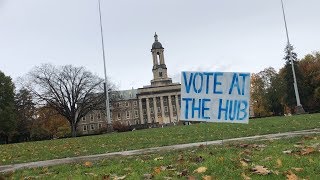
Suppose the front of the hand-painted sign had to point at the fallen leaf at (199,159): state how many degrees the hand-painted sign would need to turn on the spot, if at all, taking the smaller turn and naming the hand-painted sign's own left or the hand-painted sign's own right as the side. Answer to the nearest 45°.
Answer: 0° — it already faces it

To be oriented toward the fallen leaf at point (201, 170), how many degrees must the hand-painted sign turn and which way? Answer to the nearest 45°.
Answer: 0° — it already faces it

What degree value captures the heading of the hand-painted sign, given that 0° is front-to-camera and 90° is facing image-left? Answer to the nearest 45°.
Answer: approximately 0°

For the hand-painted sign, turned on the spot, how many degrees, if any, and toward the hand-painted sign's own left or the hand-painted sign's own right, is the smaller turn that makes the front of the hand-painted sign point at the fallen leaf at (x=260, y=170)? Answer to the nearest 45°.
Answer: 0° — it already faces it

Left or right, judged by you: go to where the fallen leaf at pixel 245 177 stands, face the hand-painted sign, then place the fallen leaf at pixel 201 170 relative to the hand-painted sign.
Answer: left

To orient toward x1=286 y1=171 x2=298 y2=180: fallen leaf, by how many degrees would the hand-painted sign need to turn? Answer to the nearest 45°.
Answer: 0° — it already faces it

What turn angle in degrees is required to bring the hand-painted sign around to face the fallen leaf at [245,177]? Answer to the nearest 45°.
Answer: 0° — it already faces it
